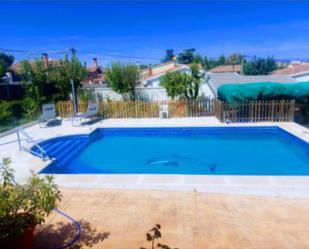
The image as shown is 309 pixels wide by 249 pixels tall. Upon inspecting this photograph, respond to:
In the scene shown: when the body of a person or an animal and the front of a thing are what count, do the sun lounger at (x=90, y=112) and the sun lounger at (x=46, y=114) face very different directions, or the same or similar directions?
same or similar directions

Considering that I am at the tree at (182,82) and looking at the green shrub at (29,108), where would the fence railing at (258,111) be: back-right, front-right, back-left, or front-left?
back-left

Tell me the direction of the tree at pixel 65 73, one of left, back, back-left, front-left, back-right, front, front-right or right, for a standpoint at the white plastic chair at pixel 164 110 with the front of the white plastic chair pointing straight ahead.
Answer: right

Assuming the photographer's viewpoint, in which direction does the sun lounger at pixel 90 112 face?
facing the viewer and to the left of the viewer

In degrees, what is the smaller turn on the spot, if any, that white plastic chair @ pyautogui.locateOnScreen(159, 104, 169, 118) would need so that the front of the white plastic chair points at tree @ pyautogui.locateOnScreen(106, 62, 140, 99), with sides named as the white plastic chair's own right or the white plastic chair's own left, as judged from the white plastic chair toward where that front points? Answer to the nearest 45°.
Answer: approximately 135° to the white plastic chair's own right

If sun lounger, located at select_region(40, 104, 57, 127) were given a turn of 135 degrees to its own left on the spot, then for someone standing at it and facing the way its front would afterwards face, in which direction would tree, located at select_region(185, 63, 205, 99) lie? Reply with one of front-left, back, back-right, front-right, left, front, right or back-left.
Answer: front

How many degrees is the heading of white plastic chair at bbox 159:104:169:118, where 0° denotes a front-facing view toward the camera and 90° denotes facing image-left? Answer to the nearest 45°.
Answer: approximately 0°

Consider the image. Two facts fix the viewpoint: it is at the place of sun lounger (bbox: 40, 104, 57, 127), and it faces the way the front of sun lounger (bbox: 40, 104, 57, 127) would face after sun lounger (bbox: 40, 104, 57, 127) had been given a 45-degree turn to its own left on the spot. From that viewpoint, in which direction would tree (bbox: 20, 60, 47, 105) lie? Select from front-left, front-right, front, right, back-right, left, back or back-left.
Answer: back

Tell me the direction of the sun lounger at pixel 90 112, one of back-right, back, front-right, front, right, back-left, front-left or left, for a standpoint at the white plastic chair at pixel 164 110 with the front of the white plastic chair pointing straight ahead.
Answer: right

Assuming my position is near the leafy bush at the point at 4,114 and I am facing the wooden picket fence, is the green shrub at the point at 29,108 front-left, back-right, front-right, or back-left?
front-left

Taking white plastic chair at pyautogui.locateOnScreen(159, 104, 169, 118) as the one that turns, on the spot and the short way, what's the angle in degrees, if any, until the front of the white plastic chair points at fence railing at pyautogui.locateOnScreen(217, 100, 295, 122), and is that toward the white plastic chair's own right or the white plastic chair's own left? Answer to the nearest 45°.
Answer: approximately 90° to the white plastic chair's own left

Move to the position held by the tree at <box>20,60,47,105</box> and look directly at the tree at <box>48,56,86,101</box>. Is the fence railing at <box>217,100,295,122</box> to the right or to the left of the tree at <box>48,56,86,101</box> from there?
right

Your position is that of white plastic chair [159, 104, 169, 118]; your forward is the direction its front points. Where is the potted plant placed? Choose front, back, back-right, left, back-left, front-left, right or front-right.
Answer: front

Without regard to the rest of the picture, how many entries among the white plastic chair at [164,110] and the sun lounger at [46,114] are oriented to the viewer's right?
0

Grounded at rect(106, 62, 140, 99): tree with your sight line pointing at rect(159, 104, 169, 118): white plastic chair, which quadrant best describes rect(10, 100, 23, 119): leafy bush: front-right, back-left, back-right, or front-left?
back-right

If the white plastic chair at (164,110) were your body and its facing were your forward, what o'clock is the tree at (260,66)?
The tree is roughly at 7 o'clock from the white plastic chair.

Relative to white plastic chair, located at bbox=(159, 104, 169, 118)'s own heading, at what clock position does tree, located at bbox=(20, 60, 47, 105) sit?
The tree is roughly at 3 o'clock from the white plastic chair.

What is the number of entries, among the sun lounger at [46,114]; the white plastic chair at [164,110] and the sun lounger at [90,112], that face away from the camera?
0

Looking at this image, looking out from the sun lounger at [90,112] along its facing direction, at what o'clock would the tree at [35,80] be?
The tree is roughly at 3 o'clock from the sun lounger.

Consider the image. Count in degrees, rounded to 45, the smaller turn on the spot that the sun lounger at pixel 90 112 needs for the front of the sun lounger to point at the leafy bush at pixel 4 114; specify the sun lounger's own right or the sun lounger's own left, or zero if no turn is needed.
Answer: approximately 45° to the sun lounger's own right
